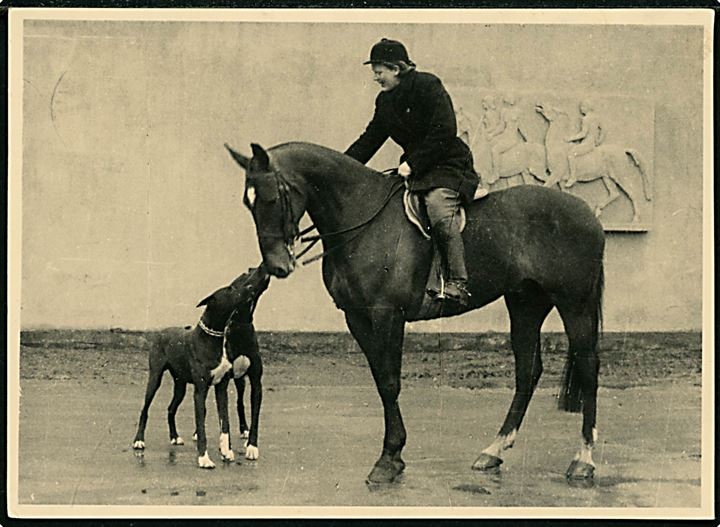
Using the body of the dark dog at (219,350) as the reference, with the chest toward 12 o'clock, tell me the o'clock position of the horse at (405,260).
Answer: The horse is roughly at 11 o'clock from the dark dog.

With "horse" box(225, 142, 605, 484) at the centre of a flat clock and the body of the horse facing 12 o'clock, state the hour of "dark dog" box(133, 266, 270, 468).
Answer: The dark dog is roughly at 12 o'clock from the horse.

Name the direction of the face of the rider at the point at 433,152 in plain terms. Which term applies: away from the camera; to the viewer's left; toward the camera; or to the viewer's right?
to the viewer's left

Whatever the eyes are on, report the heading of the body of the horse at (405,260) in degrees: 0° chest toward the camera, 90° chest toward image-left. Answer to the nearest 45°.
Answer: approximately 90°

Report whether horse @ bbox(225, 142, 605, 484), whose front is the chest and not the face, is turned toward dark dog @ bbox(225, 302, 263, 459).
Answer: yes

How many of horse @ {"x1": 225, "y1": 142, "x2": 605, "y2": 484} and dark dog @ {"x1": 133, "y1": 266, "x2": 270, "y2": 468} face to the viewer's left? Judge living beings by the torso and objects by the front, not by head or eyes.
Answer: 1

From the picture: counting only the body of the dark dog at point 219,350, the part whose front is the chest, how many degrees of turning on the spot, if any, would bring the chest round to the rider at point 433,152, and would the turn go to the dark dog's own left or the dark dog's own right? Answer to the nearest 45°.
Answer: approximately 45° to the dark dog's own left
